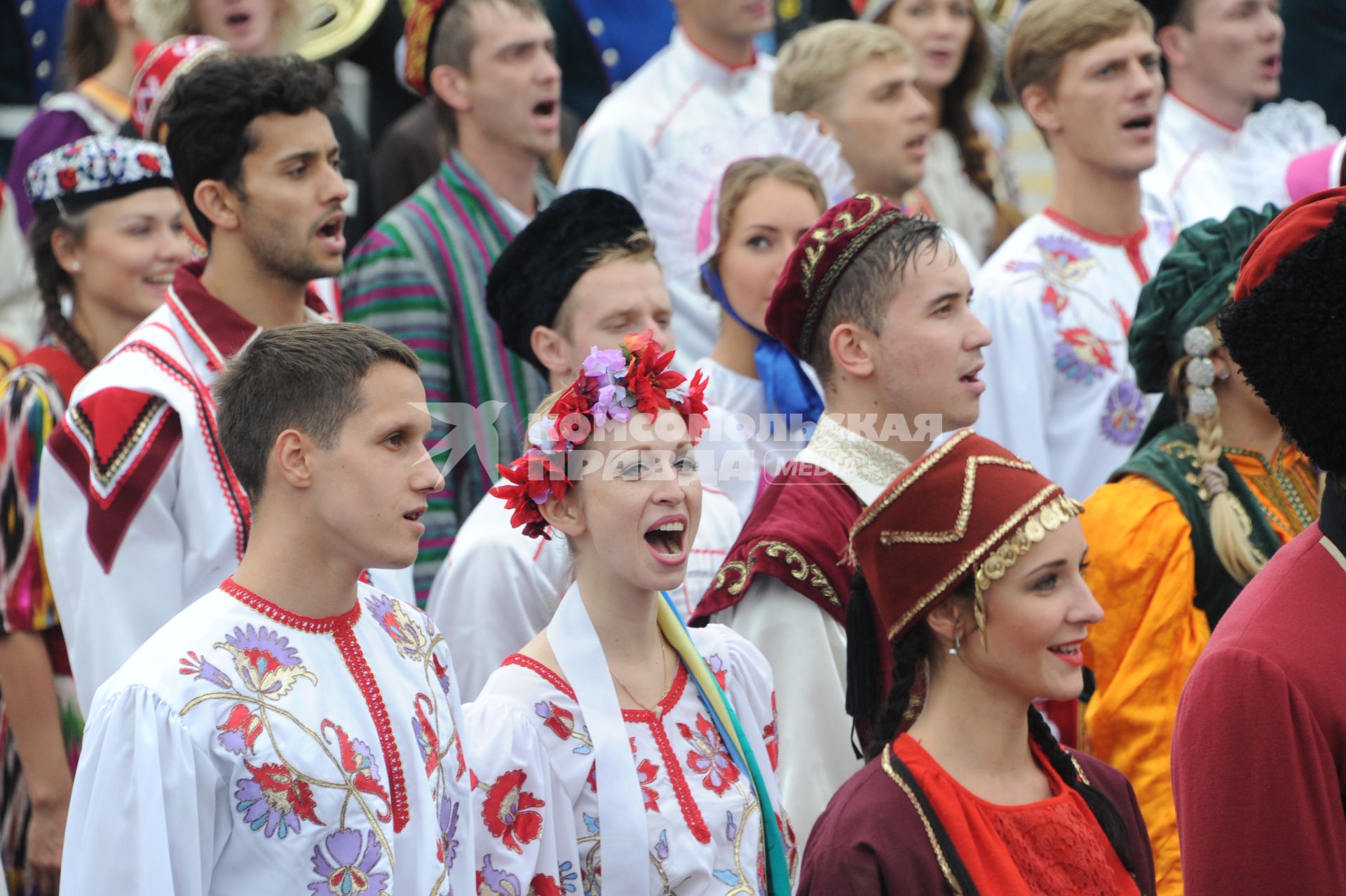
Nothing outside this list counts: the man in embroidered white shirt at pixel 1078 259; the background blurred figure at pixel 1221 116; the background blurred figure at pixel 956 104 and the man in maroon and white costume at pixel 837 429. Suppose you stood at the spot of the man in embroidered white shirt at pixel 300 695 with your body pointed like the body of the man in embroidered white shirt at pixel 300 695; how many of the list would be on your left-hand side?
4

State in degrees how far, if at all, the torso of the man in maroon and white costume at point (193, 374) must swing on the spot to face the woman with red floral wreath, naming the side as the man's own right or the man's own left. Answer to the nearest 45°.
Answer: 0° — they already face them

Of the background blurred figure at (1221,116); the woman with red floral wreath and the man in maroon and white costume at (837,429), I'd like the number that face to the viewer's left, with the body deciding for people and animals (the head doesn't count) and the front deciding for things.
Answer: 0

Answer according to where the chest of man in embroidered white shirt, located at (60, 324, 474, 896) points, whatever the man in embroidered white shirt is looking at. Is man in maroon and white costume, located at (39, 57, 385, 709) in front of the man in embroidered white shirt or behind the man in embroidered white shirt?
behind

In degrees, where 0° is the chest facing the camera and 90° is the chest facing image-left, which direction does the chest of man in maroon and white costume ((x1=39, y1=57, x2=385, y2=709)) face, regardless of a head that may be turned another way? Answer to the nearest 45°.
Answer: approximately 315°

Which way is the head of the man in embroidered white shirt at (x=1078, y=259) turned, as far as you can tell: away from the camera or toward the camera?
toward the camera

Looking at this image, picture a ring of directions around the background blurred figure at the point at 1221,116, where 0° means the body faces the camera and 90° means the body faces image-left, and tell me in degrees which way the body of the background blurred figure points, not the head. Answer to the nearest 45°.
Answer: approximately 315°

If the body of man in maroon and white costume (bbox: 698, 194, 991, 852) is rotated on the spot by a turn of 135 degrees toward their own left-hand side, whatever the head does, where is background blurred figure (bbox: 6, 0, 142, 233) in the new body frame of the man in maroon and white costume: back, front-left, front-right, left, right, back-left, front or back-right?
front

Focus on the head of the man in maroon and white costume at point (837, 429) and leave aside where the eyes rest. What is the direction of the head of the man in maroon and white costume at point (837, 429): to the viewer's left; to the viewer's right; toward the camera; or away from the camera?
to the viewer's right

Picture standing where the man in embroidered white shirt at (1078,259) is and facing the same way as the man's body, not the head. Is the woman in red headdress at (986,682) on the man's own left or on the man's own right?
on the man's own right

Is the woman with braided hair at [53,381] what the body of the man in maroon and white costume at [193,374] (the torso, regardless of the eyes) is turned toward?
no

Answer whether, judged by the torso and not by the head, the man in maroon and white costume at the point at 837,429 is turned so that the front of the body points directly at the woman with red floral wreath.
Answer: no

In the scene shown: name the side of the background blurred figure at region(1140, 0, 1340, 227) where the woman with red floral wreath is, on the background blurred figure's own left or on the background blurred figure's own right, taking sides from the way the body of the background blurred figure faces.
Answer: on the background blurred figure's own right

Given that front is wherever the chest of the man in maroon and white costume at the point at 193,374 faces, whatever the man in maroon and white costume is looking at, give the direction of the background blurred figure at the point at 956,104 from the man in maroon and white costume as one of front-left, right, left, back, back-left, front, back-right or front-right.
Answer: left

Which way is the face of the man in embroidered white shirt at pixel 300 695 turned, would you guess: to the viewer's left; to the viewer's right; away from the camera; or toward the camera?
to the viewer's right

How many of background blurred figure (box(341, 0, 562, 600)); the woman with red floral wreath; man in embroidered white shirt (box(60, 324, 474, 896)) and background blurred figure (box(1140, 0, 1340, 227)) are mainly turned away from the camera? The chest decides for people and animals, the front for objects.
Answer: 0

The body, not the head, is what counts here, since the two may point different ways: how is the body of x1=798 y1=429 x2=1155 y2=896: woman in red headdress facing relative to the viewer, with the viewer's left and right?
facing the viewer and to the right of the viewer

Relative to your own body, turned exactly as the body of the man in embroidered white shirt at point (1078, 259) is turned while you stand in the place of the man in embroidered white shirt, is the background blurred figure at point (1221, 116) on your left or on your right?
on your left

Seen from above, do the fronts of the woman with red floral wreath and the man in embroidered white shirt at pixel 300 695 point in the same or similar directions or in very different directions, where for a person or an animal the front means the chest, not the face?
same or similar directions
